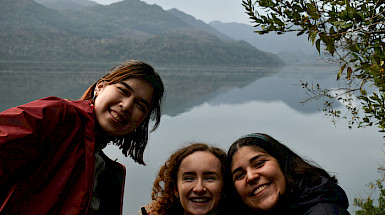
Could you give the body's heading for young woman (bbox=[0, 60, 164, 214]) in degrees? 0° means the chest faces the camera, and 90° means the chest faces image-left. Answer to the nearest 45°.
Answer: approximately 315°

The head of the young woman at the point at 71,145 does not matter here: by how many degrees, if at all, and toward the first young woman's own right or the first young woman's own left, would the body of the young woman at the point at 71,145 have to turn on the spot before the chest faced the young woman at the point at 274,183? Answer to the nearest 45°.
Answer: approximately 45° to the first young woman's own left
